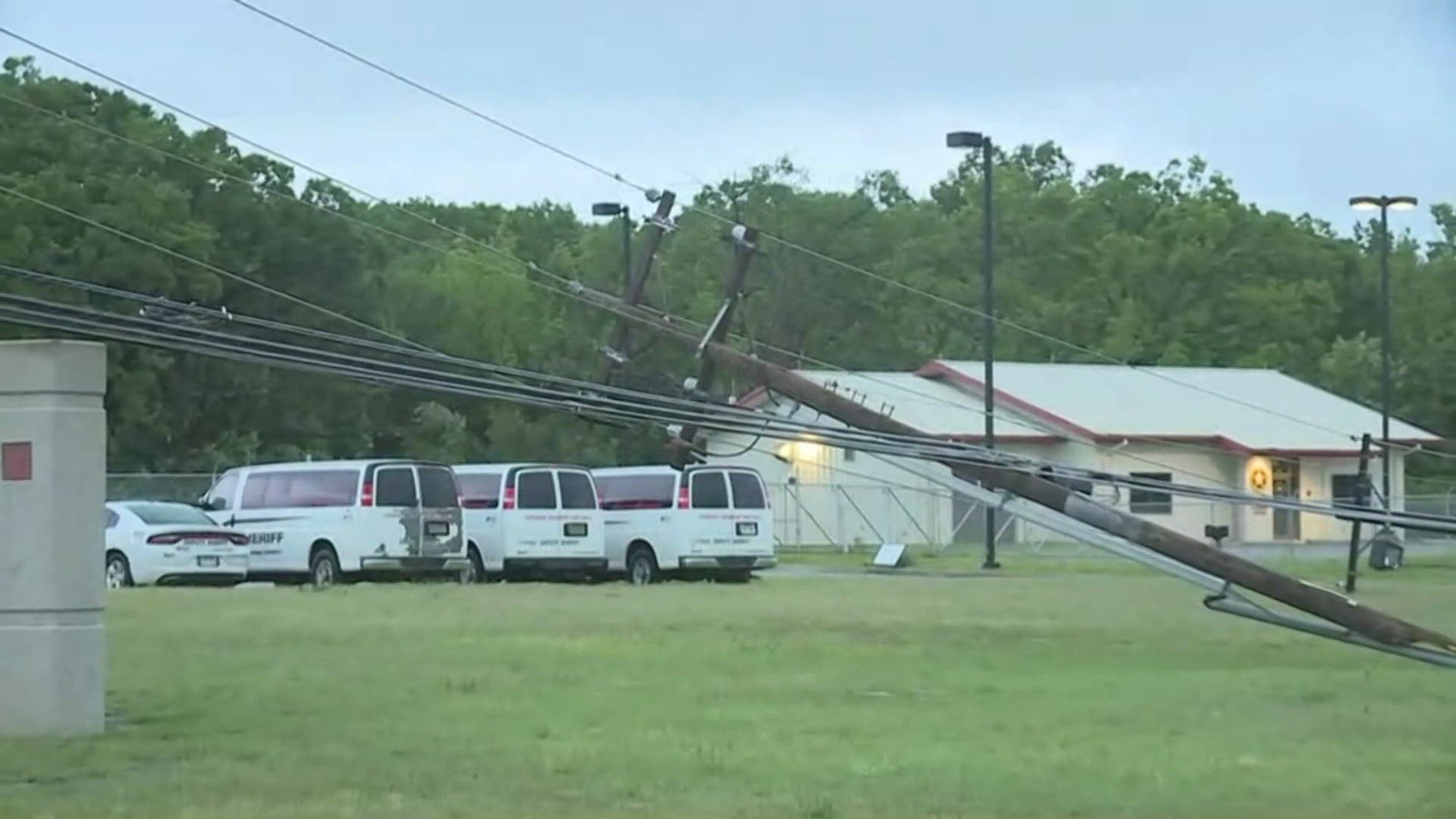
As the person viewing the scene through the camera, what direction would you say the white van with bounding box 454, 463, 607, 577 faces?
facing away from the viewer and to the left of the viewer

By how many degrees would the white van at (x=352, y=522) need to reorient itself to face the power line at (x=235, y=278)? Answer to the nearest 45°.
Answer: approximately 135° to its left

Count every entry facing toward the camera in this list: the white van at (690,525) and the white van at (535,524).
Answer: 0

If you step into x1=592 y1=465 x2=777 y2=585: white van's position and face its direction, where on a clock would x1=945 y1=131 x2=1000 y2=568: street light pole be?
The street light pole is roughly at 4 o'clock from the white van.

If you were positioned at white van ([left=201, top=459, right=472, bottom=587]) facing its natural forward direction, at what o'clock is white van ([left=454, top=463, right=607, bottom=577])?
white van ([left=454, top=463, right=607, bottom=577]) is roughly at 4 o'clock from white van ([left=201, top=459, right=472, bottom=587]).

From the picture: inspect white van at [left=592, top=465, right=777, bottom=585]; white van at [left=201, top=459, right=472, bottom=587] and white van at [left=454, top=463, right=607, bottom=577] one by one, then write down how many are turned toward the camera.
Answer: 0

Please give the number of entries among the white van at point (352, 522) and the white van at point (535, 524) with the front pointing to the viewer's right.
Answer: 0

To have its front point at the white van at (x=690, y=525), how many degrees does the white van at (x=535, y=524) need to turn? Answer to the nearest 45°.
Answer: approximately 135° to its right

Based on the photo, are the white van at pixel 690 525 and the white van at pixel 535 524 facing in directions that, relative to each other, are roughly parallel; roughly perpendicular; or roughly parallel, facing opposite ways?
roughly parallel

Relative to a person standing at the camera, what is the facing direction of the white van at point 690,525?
facing away from the viewer and to the left of the viewer

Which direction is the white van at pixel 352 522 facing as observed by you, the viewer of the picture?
facing away from the viewer and to the left of the viewer
